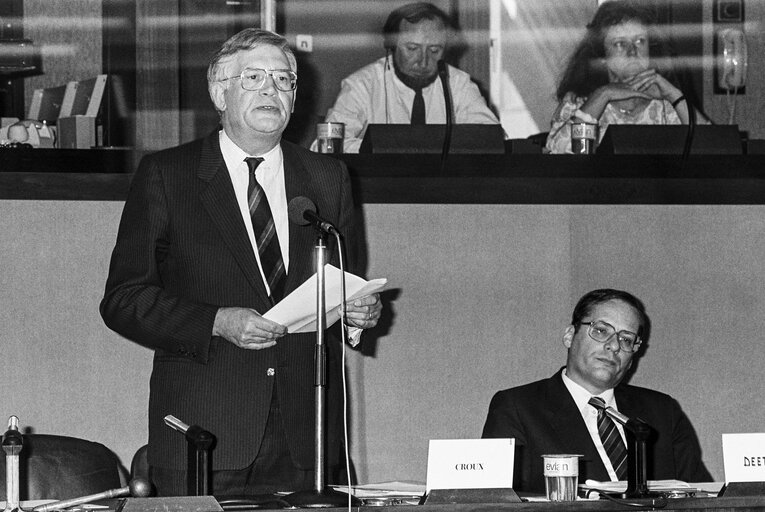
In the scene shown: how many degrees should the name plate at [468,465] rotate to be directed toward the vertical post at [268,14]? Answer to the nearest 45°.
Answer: approximately 180°

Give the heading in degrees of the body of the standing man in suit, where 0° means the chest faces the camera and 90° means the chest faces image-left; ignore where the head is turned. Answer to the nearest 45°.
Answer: approximately 315°

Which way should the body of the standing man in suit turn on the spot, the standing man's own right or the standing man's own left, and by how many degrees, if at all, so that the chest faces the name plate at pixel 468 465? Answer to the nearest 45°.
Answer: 0° — they already face it

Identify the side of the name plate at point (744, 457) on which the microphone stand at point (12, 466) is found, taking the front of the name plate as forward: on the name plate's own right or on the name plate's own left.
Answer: on the name plate's own right

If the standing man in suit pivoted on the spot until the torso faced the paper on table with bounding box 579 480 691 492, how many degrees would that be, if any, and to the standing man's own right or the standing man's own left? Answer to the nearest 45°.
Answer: approximately 45° to the standing man's own left
